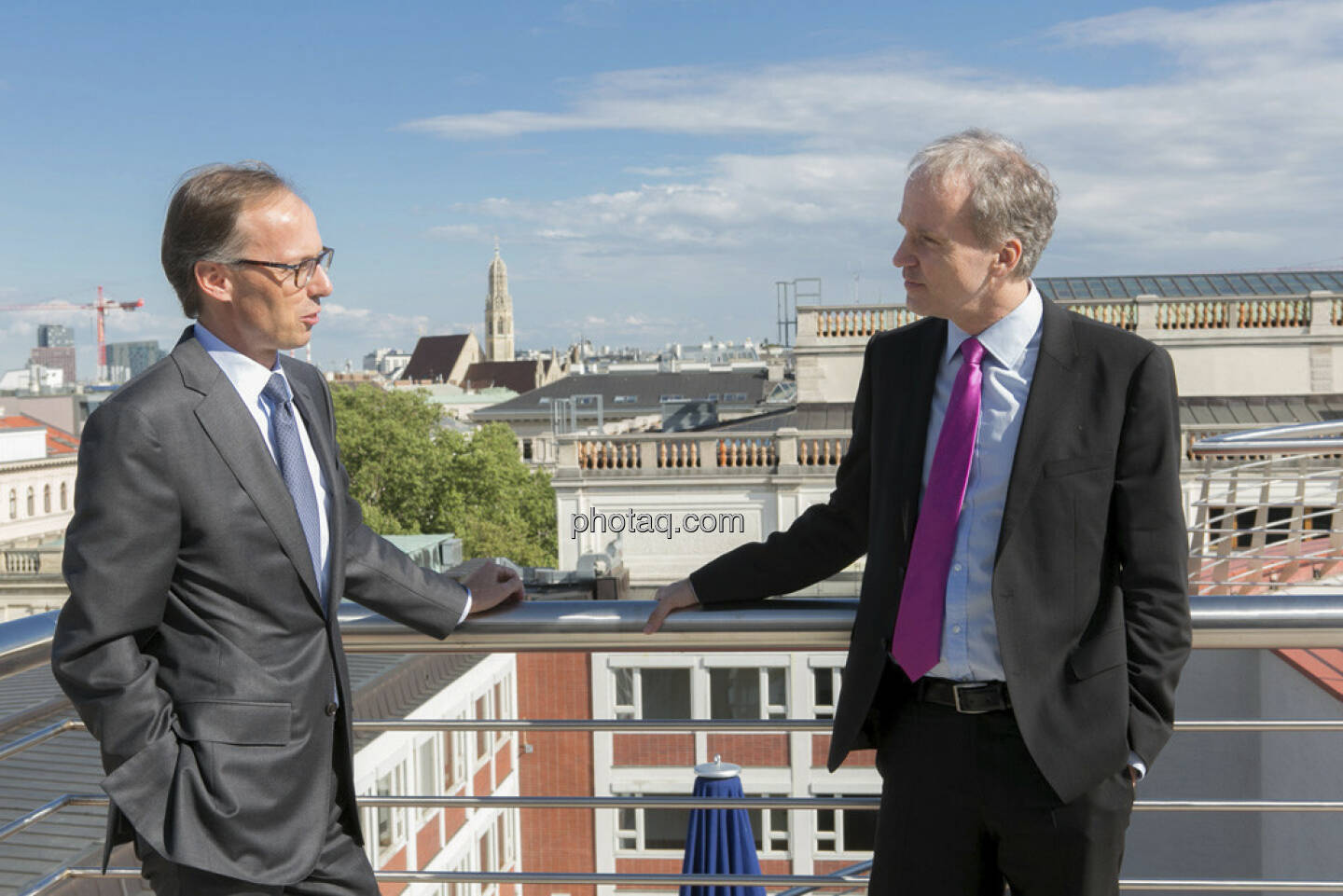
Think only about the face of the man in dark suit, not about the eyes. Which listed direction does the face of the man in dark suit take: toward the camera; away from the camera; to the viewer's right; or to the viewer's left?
to the viewer's left

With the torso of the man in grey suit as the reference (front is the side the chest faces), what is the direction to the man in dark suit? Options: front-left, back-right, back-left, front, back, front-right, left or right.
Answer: front-left

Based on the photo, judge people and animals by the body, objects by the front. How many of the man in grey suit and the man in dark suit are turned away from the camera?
0

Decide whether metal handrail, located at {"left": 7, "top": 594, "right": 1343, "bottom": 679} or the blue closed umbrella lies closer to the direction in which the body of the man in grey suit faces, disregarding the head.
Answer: the metal handrail

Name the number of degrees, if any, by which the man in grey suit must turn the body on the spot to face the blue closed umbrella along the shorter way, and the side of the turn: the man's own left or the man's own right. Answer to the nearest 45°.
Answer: approximately 90° to the man's own left

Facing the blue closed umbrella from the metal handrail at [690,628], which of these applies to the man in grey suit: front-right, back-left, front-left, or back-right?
back-left

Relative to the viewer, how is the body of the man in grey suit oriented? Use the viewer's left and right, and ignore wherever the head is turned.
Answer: facing the viewer and to the right of the viewer

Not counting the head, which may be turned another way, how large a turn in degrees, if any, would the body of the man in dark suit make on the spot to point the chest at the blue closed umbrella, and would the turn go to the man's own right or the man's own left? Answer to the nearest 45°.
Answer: approximately 135° to the man's own right

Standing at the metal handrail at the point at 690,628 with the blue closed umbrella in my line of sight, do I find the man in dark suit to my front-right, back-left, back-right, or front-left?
back-right

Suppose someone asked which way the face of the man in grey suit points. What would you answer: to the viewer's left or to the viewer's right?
to the viewer's right
